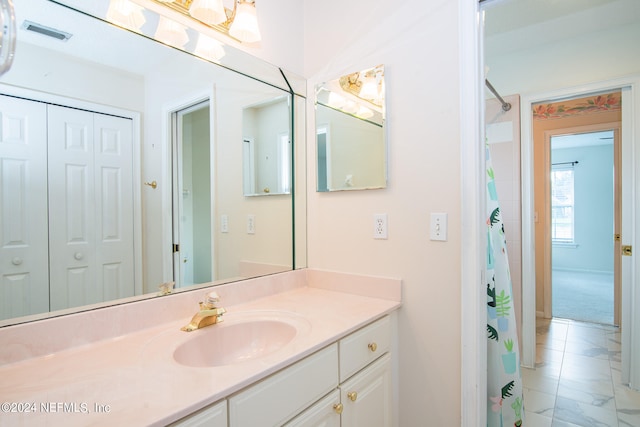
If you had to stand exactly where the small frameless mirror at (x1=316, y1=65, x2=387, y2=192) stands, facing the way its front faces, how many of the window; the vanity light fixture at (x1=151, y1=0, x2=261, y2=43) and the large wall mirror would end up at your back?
1

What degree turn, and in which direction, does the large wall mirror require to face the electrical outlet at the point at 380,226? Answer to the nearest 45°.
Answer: approximately 45° to its left

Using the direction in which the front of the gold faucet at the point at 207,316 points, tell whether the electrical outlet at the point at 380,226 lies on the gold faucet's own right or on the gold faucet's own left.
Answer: on the gold faucet's own left

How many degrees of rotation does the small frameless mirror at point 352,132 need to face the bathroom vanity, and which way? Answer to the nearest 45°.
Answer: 0° — it already faces it

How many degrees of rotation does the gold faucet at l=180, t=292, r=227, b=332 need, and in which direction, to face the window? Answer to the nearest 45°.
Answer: approximately 90° to its left

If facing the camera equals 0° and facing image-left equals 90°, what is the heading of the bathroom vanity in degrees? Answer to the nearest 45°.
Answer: approximately 315°

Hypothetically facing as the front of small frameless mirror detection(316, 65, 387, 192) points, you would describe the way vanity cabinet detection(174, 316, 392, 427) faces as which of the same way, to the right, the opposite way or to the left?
to the left
